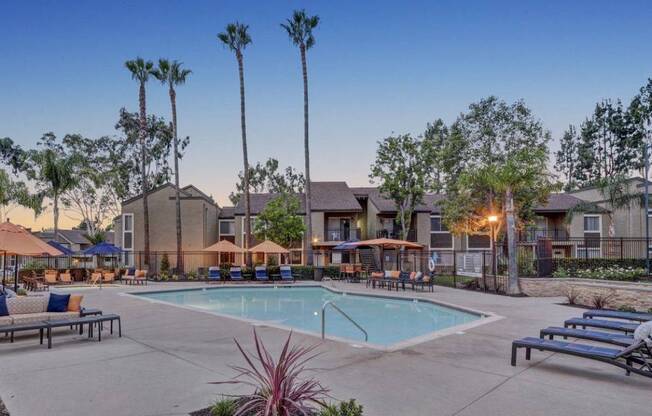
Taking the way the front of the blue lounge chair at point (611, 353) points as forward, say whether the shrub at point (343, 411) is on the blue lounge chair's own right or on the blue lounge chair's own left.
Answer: on the blue lounge chair's own left

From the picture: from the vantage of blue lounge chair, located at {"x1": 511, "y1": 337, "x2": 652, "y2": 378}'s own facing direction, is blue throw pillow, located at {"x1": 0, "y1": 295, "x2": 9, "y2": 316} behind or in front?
in front

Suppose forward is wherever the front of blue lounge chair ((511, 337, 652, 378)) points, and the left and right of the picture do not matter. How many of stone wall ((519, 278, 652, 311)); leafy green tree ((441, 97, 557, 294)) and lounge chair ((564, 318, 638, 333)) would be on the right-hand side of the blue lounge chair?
3

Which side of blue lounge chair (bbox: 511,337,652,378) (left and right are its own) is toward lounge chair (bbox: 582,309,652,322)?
right

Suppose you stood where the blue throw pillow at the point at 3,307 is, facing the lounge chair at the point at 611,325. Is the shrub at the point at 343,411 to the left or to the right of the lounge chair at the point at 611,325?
right

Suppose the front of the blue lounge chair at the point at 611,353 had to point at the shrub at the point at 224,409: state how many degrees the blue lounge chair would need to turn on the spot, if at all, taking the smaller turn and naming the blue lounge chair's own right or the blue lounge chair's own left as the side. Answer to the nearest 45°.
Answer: approximately 45° to the blue lounge chair's own left

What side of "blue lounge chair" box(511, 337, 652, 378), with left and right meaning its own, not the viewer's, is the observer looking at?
left

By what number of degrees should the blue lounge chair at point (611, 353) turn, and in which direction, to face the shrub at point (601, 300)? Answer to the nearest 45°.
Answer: approximately 90° to its right

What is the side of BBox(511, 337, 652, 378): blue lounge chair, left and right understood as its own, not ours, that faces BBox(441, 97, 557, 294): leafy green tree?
right
